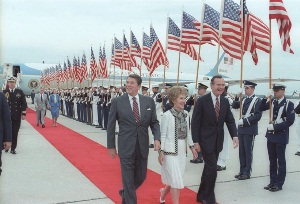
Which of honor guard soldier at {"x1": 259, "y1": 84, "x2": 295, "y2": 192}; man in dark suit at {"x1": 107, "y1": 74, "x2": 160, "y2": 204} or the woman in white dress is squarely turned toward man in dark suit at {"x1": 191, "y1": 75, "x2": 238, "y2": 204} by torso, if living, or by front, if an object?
the honor guard soldier

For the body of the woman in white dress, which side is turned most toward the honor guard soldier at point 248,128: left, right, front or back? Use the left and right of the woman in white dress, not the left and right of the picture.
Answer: left

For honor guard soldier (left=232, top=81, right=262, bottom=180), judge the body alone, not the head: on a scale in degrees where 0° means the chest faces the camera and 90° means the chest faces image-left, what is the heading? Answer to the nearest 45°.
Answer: approximately 45°

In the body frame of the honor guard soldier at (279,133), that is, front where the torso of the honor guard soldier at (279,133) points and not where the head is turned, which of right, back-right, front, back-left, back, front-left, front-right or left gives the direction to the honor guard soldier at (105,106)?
right

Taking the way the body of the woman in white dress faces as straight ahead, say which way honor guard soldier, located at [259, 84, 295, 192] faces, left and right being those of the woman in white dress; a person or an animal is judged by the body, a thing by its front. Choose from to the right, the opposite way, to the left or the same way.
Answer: to the right

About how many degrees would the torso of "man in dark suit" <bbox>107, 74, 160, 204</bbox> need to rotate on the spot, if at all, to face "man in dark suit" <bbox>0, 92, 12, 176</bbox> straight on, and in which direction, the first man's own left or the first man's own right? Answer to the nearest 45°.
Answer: approximately 90° to the first man's own right

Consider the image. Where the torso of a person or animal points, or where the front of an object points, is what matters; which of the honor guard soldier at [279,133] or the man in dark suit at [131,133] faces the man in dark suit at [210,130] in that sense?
the honor guard soldier

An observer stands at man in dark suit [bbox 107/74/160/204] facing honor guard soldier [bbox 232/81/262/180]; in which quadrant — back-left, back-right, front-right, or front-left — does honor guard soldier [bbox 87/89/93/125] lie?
front-left

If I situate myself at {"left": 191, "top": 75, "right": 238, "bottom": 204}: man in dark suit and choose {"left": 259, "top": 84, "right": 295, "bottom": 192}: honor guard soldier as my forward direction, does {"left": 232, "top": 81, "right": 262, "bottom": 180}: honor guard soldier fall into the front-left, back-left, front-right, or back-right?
front-left

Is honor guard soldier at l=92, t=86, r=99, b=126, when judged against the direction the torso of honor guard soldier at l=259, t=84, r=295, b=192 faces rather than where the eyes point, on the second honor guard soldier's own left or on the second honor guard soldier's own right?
on the second honor guard soldier's own right

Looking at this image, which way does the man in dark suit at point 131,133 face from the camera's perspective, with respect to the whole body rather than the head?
toward the camera

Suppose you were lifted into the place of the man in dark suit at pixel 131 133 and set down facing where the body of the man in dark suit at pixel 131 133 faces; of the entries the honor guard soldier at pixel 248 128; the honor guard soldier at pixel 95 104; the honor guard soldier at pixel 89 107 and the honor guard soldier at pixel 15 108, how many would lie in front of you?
0

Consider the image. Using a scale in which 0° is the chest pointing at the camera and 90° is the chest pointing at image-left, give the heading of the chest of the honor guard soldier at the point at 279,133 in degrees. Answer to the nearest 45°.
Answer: approximately 45°

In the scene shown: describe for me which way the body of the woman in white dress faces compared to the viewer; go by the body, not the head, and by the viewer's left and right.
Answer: facing the viewer and to the right of the viewer

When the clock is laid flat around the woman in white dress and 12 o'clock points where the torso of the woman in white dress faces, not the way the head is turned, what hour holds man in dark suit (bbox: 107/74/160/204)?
The man in dark suit is roughly at 4 o'clock from the woman in white dress.

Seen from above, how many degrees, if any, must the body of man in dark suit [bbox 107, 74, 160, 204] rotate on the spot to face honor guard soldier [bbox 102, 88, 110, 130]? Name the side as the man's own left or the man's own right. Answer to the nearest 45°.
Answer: approximately 180°

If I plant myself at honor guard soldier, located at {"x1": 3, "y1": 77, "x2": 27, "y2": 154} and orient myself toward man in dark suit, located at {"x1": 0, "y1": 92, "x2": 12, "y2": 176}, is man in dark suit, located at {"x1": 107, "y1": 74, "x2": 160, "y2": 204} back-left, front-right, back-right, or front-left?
front-left
